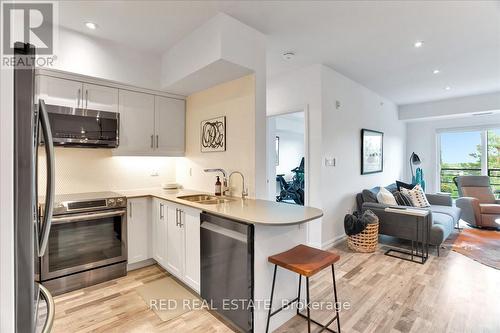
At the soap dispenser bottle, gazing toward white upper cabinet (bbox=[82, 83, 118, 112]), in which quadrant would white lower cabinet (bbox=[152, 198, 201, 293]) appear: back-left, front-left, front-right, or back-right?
front-left

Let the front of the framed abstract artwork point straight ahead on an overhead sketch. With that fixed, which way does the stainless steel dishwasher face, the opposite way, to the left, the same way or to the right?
the same way

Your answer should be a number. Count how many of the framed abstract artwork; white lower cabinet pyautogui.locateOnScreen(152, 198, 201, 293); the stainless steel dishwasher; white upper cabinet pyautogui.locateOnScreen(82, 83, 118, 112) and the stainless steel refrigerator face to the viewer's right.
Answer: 1

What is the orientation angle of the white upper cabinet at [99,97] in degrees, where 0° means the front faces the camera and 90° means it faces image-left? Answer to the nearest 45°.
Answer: approximately 0°

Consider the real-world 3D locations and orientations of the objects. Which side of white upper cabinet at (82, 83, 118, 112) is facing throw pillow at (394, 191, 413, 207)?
left

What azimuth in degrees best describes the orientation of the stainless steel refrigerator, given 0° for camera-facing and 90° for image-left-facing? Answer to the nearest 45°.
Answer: approximately 270°

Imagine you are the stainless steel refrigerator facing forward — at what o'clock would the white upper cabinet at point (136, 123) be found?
The white upper cabinet is roughly at 10 o'clock from the stainless steel refrigerator.

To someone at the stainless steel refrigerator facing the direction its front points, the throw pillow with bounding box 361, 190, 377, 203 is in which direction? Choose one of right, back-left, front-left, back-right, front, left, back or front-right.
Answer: front

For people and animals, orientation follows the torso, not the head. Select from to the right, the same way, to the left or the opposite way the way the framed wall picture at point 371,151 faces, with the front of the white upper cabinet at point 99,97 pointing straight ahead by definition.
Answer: the same way

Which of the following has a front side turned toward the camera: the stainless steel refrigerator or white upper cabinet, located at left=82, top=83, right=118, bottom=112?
the white upper cabinet

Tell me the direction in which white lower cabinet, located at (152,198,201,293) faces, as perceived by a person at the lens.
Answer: facing the viewer and to the left of the viewer

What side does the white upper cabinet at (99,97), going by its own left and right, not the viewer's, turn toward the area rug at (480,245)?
left

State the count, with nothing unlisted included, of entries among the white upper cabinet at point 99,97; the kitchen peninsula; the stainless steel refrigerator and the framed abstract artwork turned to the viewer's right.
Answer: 1

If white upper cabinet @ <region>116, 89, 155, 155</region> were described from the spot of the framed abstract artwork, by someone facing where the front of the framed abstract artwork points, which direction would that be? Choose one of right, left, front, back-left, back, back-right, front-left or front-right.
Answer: front-right

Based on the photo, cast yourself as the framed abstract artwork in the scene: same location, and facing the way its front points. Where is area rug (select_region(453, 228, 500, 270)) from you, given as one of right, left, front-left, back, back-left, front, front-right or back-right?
back-left

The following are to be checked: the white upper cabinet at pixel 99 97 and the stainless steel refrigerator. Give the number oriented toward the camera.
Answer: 1

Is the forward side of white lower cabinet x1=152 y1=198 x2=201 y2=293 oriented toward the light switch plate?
no
